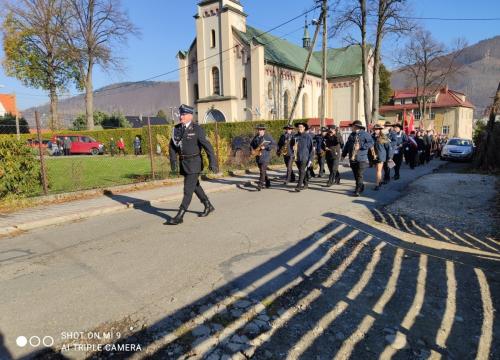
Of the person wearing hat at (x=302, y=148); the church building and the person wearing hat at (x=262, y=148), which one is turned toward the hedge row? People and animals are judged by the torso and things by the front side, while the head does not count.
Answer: the church building

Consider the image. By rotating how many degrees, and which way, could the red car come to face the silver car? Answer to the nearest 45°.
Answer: approximately 45° to its right

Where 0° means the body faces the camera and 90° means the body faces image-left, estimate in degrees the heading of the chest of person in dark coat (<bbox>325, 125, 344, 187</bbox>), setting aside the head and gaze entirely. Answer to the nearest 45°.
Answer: approximately 45°

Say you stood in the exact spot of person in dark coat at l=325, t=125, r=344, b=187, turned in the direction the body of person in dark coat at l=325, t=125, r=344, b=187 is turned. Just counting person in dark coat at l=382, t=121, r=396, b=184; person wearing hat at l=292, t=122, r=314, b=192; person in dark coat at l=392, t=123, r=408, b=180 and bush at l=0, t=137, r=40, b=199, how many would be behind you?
2

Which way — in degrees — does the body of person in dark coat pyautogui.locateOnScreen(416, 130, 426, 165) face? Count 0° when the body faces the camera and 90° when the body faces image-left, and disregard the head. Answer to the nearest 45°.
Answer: approximately 45°

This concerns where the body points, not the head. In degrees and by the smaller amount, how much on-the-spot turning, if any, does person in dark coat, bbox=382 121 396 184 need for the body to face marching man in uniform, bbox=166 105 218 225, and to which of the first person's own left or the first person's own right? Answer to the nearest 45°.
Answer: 0° — they already face them

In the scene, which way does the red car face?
to the viewer's right

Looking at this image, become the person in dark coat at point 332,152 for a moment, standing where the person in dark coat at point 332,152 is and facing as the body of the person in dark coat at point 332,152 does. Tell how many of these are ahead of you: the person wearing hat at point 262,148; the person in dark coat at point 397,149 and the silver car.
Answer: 1
